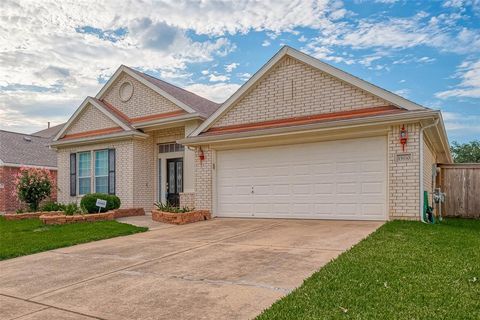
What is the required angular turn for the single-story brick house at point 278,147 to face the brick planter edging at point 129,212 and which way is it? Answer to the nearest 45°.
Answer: approximately 90° to its right

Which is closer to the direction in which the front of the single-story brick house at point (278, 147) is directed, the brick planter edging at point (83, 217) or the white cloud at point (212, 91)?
the brick planter edging

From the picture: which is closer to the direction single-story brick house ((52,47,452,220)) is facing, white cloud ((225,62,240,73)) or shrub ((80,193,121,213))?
the shrub

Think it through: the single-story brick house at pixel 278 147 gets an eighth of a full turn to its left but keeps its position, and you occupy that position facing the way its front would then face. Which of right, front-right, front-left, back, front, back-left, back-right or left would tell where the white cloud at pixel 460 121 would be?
back-left

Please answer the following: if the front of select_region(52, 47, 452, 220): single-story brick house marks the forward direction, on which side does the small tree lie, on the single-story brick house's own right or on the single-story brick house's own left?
on the single-story brick house's own right

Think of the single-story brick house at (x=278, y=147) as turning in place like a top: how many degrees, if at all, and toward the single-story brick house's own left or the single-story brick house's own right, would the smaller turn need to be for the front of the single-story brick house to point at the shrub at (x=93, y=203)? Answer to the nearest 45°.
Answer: approximately 45° to the single-story brick house's own right

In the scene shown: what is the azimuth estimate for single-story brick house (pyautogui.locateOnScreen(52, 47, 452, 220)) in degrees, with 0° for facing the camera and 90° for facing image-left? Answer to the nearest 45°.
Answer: approximately 45°

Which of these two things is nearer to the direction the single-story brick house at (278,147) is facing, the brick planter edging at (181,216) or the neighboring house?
the brick planter edging

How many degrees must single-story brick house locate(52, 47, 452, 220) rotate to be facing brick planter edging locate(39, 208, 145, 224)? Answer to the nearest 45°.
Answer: approximately 45° to its right
